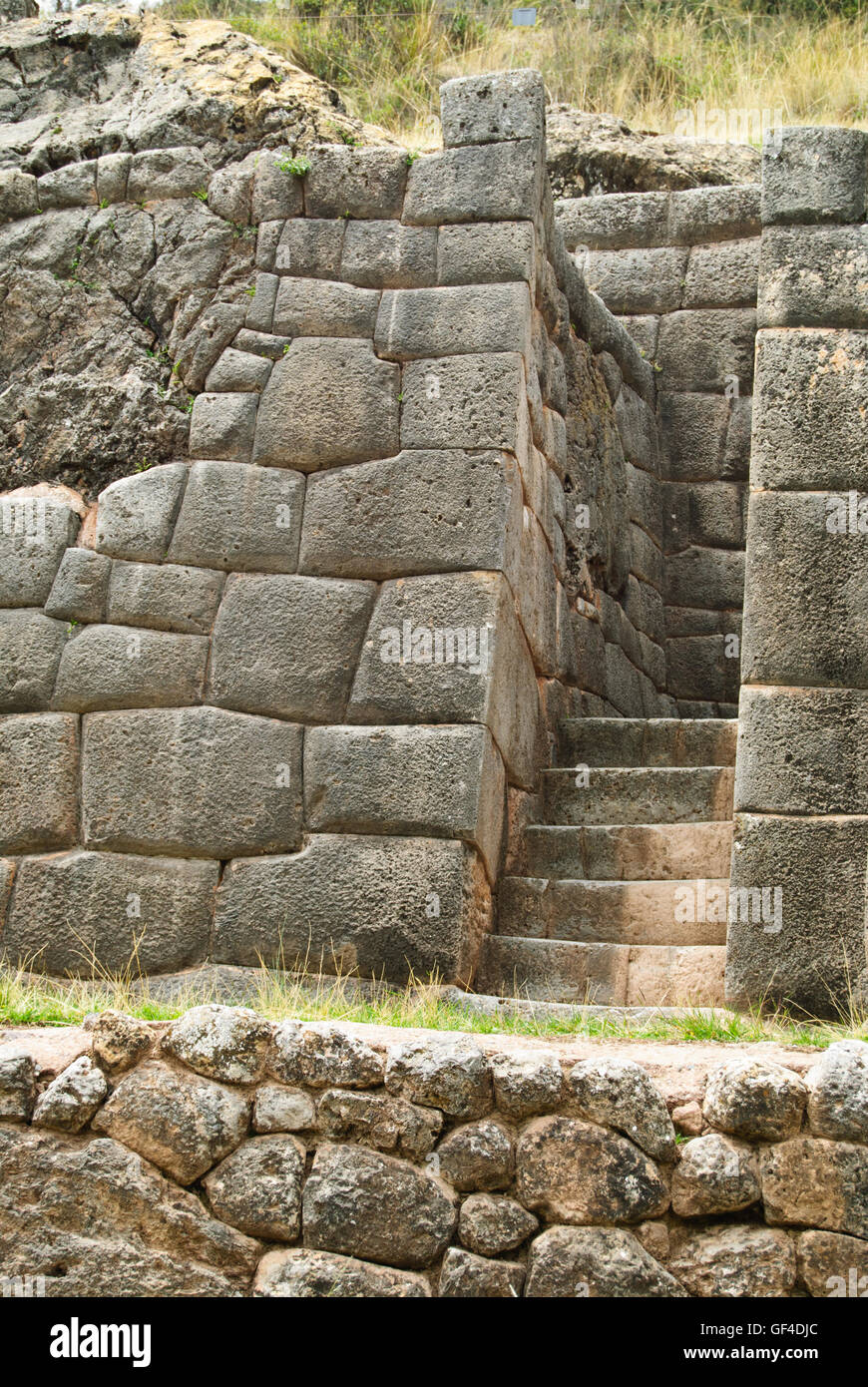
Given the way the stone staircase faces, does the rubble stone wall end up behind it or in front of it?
in front

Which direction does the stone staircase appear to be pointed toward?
toward the camera

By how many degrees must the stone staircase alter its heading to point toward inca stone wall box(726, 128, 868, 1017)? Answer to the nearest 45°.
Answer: approximately 45° to its left

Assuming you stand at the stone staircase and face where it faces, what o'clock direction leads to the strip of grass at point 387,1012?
The strip of grass is roughly at 1 o'clock from the stone staircase.
